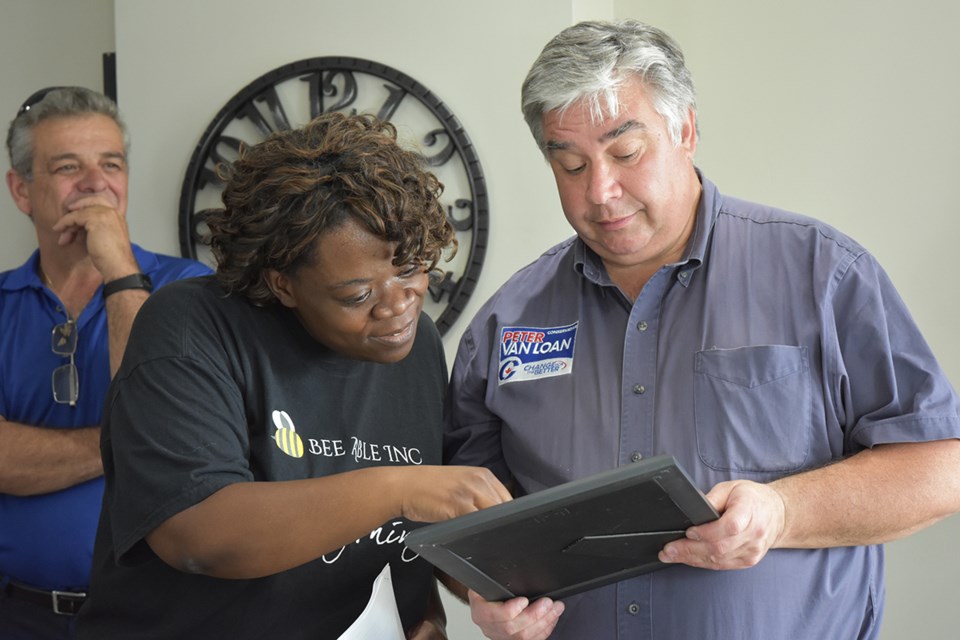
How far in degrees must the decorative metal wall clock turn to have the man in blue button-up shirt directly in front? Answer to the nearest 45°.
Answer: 0° — it already faces them

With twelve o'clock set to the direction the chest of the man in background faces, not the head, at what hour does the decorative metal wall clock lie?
The decorative metal wall clock is roughly at 8 o'clock from the man in background.

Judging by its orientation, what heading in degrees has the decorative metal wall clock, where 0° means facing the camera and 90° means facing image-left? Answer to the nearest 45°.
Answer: approximately 0°

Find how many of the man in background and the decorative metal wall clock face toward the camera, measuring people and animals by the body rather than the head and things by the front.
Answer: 2

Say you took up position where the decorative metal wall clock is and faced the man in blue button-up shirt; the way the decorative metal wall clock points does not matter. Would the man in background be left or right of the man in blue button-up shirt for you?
right

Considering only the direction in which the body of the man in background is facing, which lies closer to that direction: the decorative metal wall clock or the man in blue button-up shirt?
the man in blue button-up shirt

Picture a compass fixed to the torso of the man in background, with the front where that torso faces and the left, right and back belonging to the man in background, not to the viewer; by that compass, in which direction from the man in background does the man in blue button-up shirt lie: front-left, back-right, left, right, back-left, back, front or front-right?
front-left

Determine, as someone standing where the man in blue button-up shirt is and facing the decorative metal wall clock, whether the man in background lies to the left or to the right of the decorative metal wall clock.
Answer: left

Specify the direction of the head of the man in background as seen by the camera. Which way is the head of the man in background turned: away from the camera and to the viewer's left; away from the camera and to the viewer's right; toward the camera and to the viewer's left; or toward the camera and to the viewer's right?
toward the camera and to the viewer's right
